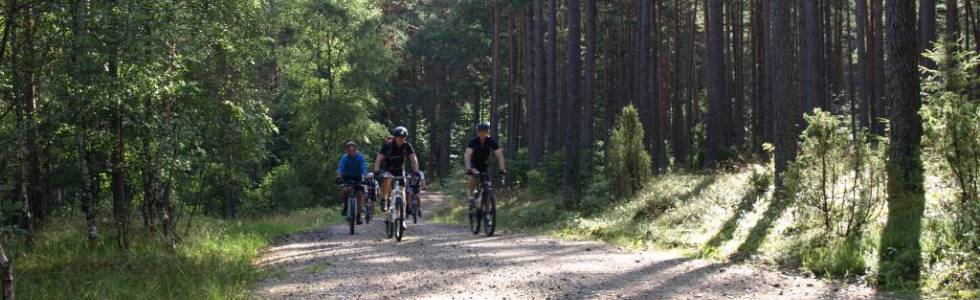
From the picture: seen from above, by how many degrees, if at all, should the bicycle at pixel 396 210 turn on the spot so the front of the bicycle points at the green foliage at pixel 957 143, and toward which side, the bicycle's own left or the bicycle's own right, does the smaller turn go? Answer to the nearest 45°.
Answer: approximately 45° to the bicycle's own left

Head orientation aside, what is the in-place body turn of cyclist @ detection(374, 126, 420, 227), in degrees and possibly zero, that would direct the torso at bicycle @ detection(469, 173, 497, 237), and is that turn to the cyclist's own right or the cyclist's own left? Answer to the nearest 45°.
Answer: approximately 90° to the cyclist's own left

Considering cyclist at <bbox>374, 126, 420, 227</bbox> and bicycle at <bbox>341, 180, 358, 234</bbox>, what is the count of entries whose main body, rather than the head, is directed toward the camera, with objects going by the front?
2

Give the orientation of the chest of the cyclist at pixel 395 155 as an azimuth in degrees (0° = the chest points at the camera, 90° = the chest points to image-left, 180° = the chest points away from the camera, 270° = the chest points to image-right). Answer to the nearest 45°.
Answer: approximately 0°

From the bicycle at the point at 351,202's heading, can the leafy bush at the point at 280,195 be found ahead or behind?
behind

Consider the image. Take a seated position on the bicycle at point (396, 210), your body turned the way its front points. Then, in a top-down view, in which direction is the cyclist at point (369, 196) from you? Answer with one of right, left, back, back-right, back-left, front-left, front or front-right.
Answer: back

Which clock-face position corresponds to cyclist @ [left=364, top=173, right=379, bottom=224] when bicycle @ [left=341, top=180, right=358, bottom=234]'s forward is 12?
cyclist @ [left=364, top=173, right=379, bottom=224] is roughly at 7 o'clock from bicycle @ [left=341, top=180, right=358, bottom=234].

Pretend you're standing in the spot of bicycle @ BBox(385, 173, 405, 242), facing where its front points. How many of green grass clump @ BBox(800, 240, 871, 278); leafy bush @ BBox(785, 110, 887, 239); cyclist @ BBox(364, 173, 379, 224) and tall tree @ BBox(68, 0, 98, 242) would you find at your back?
1
